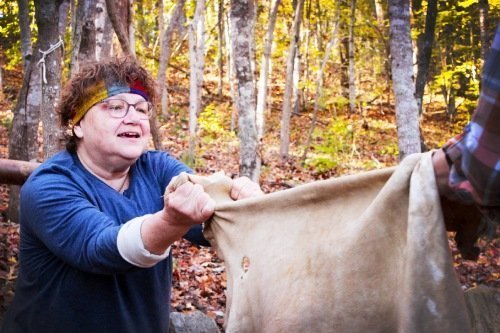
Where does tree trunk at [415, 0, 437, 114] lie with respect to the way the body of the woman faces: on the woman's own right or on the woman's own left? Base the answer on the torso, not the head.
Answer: on the woman's own left

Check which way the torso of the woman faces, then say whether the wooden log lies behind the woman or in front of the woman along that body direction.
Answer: behind

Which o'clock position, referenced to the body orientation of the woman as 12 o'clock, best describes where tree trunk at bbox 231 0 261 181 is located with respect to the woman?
The tree trunk is roughly at 8 o'clock from the woman.

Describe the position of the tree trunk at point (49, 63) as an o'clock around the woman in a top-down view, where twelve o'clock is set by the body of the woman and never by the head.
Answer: The tree trunk is roughly at 7 o'clock from the woman.

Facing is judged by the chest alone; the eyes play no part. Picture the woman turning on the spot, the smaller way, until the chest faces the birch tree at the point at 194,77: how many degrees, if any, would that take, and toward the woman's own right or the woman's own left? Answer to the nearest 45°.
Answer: approximately 135° to the woman's own left

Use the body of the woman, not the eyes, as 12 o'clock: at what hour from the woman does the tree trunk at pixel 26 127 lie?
The tree trunk is roughly at 7 o'clock from the woman.

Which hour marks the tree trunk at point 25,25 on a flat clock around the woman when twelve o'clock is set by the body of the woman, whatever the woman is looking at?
The tree trunk is roughly at 7 o'clock from the woman.

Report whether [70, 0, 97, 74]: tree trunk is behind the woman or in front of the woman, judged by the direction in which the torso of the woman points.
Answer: behind

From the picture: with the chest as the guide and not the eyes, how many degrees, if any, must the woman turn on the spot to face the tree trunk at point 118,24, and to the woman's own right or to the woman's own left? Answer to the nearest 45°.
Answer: approximately 135° to the woman's own left

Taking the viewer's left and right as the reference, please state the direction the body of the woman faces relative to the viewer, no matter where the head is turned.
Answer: facing the viewer and to the right of the viewer

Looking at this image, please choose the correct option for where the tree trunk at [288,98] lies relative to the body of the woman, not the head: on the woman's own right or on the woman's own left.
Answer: on the woman's own left
